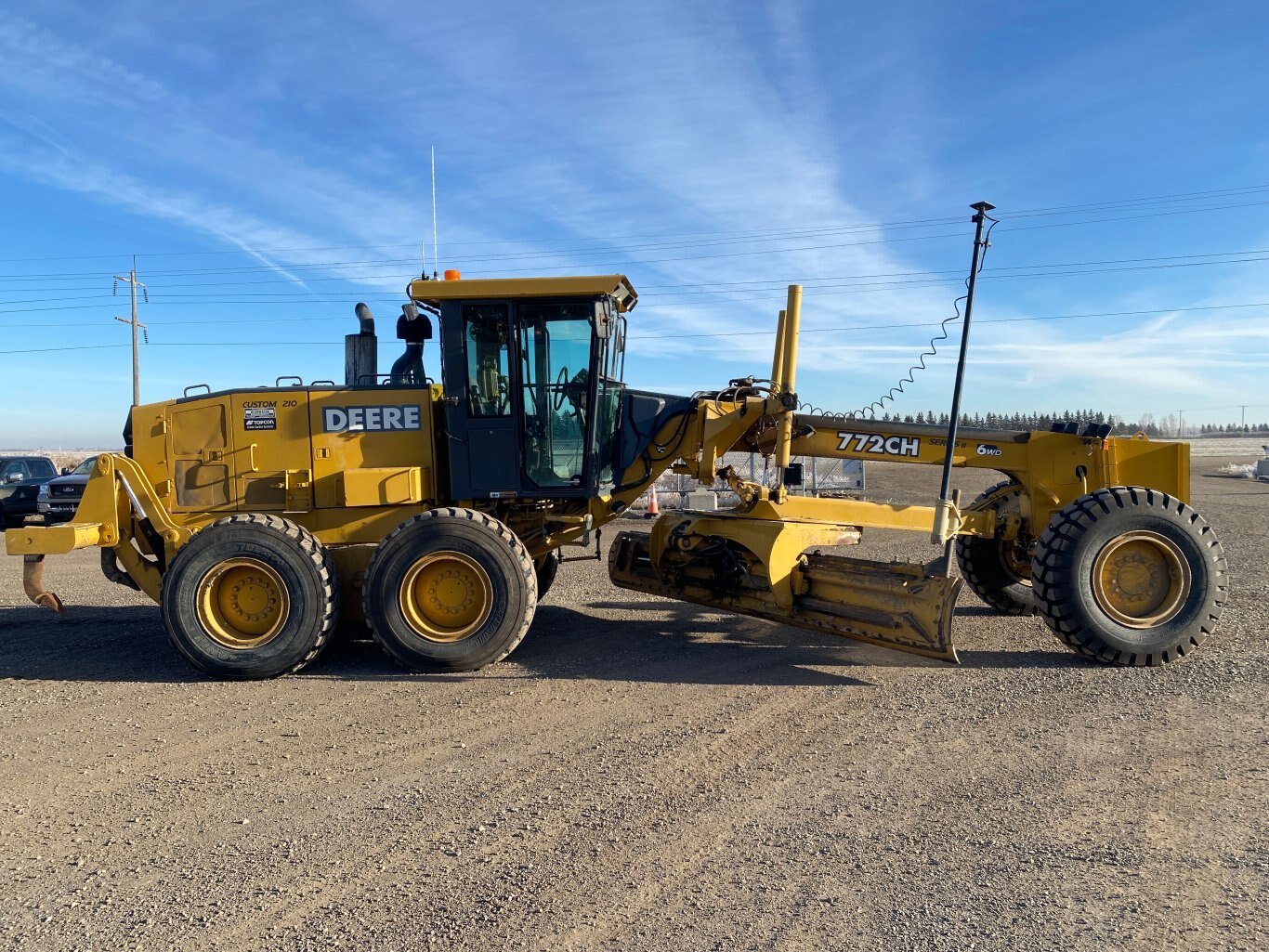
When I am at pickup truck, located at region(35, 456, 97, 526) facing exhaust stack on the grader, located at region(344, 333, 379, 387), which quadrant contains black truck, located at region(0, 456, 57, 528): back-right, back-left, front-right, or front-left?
back-right

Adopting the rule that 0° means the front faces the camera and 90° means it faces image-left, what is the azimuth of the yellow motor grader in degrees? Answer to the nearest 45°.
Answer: approximately 270°

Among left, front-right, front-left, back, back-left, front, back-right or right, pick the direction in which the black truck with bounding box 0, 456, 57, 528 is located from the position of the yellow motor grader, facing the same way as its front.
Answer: back-left

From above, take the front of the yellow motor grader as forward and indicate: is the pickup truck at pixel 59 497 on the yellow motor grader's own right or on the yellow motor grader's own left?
on the yellow motor grader's own left
